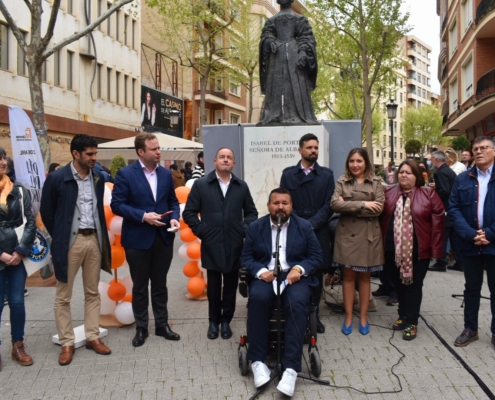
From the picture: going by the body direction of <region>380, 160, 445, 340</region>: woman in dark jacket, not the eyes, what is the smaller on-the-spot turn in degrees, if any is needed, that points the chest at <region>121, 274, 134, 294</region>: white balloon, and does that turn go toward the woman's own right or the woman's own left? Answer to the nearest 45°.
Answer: approximately 45° to the woman's own right

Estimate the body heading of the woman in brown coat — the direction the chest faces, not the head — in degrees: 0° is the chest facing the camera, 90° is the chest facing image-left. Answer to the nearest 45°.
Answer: approximately 0°

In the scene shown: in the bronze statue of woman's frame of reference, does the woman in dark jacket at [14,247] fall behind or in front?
in front

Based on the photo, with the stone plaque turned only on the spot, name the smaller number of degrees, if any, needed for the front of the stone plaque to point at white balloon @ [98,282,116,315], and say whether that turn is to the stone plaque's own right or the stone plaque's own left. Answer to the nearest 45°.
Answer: approximately 45° to the stone plaque's own right

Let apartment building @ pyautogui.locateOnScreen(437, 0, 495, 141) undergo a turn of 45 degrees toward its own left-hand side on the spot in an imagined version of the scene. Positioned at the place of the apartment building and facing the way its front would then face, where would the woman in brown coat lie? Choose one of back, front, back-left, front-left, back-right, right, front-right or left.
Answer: front

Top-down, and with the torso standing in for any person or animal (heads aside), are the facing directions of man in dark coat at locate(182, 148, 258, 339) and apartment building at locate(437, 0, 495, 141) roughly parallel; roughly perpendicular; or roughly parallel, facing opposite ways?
roughly perpendicular

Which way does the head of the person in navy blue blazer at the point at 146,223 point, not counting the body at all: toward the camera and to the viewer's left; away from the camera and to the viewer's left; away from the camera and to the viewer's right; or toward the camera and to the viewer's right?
toward the camera and to the viewer's right

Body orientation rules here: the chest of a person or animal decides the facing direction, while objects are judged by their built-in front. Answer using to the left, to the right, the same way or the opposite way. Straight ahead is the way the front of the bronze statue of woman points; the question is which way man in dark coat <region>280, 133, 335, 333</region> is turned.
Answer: the same way

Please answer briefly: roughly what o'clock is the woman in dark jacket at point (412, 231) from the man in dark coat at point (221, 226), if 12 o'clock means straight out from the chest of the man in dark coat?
The woman in dark jacket is roughly at 9 o'clock from the man in dark coat.

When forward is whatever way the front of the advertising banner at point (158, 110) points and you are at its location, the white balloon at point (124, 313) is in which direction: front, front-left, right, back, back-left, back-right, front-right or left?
front-right

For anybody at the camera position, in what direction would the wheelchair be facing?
facing the viewer

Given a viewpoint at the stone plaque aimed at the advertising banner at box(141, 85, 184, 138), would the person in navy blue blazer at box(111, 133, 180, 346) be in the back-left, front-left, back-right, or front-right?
back-left

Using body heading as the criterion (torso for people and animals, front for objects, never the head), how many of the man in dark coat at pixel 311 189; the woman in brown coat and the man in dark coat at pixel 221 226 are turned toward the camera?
3

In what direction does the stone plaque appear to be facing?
toward the camera

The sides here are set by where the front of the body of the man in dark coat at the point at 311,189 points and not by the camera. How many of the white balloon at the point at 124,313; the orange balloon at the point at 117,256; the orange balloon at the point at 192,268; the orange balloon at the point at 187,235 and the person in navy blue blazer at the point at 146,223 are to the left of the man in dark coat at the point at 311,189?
0

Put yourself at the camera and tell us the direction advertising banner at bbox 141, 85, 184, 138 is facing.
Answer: facing the viewer and to the right of the viewer

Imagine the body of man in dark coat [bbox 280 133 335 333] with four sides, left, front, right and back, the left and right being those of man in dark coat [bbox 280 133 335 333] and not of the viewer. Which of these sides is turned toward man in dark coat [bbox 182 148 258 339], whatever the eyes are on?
right

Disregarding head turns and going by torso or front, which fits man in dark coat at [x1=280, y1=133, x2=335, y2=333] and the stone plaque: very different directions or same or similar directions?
same or similar directions

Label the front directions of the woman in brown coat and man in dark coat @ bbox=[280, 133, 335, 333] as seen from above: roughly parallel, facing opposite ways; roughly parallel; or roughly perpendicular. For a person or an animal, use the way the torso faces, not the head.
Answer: roughly parallel

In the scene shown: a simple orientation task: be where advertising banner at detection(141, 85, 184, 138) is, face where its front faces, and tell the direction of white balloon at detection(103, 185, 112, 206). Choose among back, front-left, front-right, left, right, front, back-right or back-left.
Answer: front-right

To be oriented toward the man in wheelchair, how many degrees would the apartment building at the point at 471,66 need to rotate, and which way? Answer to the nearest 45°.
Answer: approximately 45° to its left

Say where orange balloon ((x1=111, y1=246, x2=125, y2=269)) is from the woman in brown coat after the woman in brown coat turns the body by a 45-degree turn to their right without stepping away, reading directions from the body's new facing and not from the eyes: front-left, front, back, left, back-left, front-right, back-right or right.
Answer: front-right

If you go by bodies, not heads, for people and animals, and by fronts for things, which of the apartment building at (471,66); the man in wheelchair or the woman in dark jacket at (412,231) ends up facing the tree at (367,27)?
the apartment building
